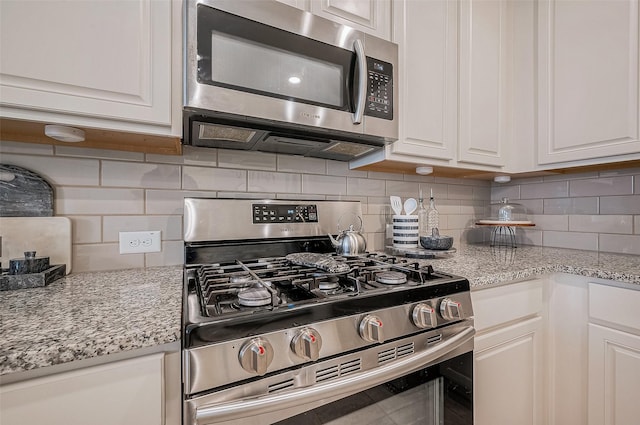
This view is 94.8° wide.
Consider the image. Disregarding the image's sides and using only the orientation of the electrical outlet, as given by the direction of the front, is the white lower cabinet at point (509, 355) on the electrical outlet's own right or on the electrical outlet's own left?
on the electrical outlet's own left

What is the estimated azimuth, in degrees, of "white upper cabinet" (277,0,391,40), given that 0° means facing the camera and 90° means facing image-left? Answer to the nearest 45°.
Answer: approximately 315°

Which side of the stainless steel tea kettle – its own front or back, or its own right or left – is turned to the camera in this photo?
left

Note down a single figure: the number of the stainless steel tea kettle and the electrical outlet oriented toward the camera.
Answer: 1

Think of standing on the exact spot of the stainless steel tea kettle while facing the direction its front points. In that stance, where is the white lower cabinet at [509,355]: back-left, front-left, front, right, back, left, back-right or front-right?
back

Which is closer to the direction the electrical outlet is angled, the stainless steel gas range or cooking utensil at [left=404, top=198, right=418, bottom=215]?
the stainless steel gas range

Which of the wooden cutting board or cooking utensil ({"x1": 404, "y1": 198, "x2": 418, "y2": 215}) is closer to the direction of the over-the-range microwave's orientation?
the cooking utensil
